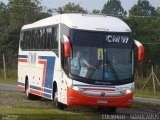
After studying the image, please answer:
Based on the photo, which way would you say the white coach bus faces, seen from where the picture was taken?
facing the viewer and to the right of the viewer
